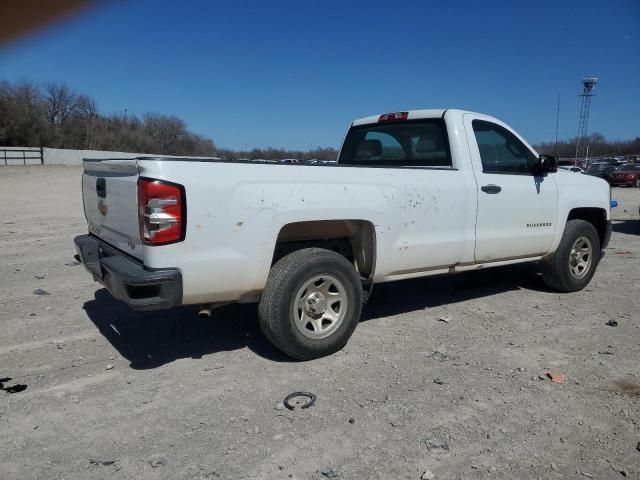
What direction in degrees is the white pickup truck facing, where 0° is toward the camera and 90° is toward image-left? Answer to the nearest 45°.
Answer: approximately 225°

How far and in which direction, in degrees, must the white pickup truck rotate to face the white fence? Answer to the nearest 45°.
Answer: approximately 90° to its left

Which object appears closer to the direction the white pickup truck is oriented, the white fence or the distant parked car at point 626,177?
the distant parked car

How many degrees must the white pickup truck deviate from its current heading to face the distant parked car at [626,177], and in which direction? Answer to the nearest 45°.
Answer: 0° — it already faces it

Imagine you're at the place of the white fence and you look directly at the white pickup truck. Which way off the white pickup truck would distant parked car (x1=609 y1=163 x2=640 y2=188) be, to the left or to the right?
left
